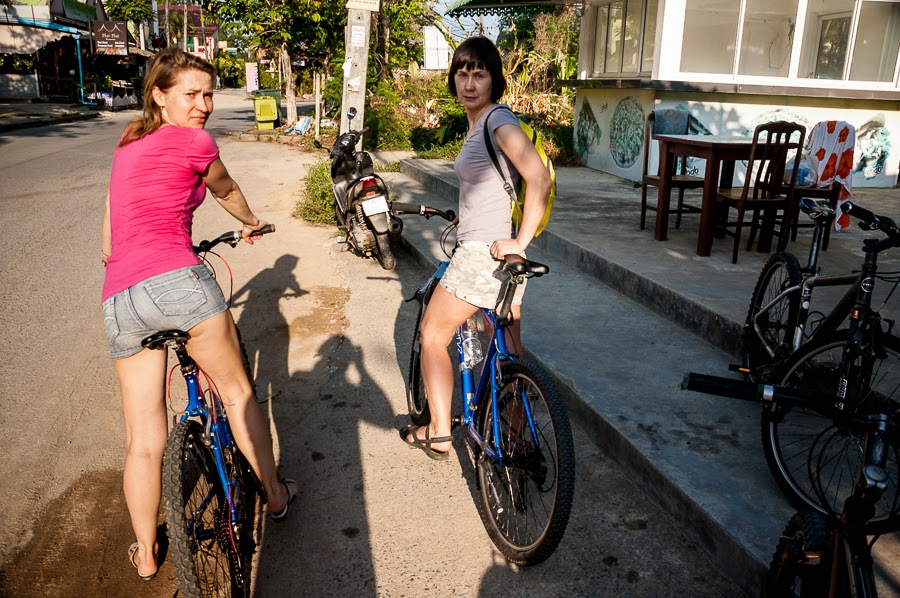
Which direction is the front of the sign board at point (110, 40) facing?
toward the camera

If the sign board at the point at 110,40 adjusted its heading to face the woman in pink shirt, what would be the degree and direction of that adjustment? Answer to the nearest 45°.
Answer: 0° — it already faces them

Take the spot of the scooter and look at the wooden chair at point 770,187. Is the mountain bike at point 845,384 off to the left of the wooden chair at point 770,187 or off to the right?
right

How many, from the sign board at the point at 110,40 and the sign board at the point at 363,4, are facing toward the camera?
2

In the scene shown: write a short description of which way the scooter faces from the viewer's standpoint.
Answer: facing away from the viewer and to the left of the viewer

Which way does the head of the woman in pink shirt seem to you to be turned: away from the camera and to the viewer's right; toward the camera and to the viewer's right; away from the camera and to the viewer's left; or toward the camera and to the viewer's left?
toward the camera and to the viewer's right
